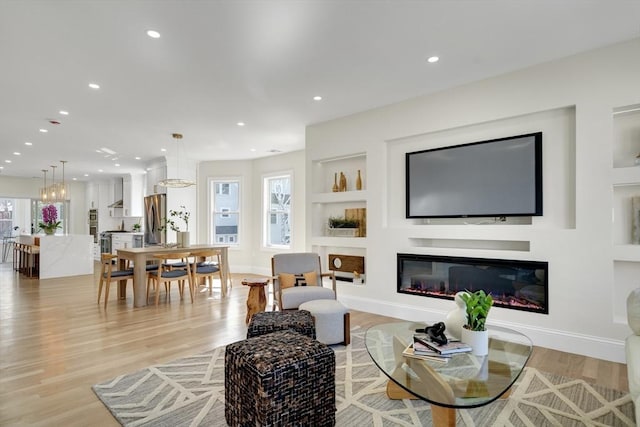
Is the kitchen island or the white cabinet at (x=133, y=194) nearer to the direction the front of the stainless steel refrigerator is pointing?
the kitchen island

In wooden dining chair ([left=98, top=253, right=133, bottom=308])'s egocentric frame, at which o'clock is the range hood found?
The range hood is roughly at 9 o'clock from the wooden dining chair.

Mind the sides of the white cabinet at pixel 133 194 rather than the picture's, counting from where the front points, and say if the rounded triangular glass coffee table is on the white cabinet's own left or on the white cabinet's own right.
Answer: on the white cabinet's own left

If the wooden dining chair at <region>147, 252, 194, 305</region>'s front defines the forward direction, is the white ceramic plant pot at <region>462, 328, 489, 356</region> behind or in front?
behind

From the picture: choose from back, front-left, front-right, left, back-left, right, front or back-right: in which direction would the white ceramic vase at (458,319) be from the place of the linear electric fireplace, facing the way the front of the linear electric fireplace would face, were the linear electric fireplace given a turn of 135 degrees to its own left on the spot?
right

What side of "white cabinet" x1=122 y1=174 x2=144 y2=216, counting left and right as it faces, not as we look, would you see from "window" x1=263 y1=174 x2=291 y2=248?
left

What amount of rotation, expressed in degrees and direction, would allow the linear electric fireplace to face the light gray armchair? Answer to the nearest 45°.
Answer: approximately 45° to its right

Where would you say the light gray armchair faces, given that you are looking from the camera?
facing the viewer and to the right of the viewer

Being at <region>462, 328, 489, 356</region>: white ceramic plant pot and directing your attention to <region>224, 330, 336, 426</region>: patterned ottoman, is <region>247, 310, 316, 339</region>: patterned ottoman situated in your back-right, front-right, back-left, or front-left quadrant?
front-right

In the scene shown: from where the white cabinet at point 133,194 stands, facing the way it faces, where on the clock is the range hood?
The range hood is roughly at 4 o'clock from the white cabinet.

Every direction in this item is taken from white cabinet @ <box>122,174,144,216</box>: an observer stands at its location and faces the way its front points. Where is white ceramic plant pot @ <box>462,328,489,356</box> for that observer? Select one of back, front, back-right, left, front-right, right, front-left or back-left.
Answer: front-left

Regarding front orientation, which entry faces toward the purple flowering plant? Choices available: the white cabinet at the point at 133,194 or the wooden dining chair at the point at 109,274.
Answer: the white cabinet

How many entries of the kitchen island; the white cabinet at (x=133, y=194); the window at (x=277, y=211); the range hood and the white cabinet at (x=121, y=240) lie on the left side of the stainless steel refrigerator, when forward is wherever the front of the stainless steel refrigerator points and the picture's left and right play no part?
1

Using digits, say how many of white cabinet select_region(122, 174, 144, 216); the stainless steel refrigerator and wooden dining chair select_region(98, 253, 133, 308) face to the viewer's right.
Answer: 1

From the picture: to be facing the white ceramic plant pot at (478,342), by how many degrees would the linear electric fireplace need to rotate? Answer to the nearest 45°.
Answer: approximately 45° to its left

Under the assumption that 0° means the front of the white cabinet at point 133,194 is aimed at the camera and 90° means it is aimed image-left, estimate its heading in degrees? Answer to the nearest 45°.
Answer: approximately 45°

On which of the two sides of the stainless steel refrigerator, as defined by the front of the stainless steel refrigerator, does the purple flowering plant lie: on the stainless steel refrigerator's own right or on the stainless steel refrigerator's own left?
on the stainless steel refrigerator's own right

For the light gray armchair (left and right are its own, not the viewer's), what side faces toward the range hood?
back

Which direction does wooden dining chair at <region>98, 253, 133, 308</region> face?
to the viewer's right

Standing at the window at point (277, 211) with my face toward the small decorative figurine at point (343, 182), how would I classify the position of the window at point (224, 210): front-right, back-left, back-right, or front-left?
back-right
